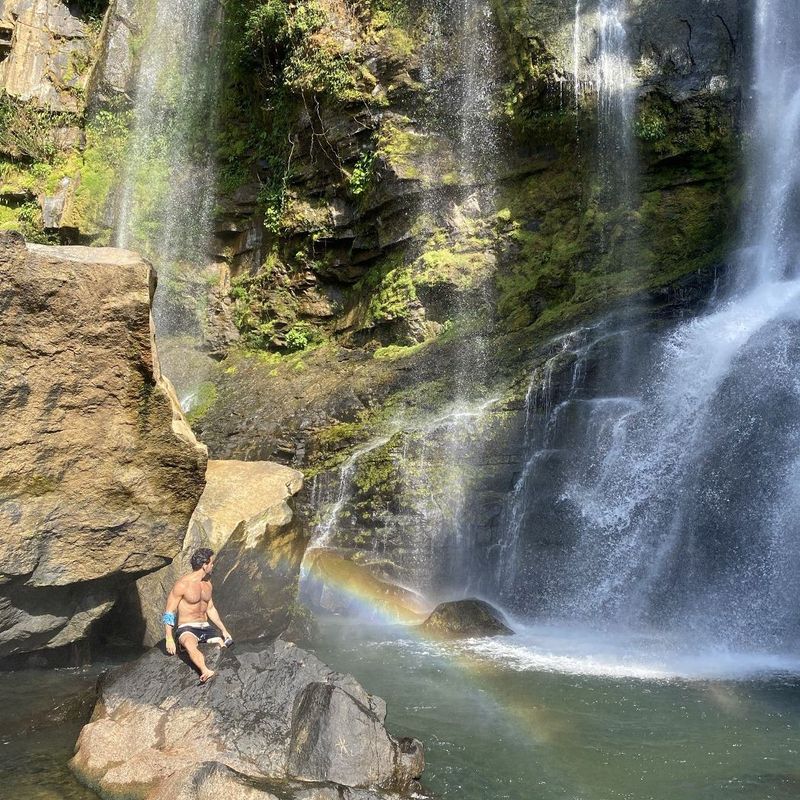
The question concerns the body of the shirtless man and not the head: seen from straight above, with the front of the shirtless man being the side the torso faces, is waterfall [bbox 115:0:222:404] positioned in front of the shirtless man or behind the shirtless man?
behind

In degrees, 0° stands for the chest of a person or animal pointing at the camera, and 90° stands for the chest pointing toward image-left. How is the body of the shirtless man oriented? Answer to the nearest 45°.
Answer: approximately 315°

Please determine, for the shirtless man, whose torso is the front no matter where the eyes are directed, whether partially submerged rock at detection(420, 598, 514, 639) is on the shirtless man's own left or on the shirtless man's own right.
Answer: on the shirtless man's own left

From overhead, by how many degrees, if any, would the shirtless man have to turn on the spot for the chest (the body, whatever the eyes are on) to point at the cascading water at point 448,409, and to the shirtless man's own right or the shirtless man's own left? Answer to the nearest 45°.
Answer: approximately 90° to the shirtless man's own left

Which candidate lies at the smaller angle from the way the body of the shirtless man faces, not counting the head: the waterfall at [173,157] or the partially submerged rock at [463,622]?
the partially submerged rock

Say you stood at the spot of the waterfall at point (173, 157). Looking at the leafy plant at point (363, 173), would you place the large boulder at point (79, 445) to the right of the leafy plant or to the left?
right

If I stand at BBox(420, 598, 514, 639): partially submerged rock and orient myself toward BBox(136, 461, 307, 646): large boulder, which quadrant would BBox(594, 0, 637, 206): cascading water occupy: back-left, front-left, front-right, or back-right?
back-right
